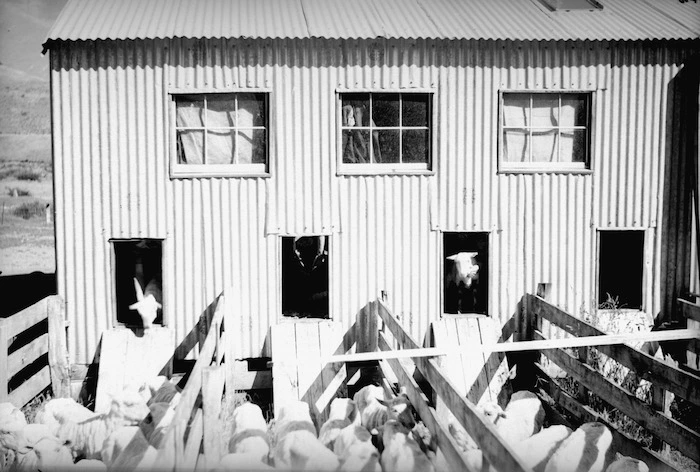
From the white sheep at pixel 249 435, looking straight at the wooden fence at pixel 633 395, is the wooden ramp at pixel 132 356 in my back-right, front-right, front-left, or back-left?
back-left

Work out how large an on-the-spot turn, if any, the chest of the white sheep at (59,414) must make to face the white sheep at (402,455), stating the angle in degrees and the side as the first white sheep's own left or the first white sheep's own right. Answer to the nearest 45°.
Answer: approximately 45° to the first white sheep's own right

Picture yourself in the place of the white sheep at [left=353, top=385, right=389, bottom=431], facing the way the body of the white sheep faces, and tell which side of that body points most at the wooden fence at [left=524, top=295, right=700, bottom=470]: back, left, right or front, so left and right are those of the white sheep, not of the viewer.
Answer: right

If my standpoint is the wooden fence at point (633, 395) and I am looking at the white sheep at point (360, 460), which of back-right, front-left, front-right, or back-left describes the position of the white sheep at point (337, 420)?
front-right

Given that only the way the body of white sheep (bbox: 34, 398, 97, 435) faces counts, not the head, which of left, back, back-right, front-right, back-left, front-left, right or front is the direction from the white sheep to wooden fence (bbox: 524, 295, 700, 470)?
front-right

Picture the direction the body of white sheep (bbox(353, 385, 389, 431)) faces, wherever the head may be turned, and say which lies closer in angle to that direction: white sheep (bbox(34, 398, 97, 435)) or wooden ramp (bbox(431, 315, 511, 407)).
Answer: the wooden ramp

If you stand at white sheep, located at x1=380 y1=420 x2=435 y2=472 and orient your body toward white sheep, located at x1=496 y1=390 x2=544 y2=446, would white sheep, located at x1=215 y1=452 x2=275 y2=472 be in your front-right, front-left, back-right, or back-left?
back-left

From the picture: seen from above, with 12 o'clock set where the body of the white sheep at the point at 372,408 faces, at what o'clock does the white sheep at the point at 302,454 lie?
the white sheep at the point at 302,454 is roughly at 7 o'clock from the white sheep at the point at 372,408.

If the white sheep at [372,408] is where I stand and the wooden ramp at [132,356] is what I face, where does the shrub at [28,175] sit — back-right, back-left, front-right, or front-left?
front-right

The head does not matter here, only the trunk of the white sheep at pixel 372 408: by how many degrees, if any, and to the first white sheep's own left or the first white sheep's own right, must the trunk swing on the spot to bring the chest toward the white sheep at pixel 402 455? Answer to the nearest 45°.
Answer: approximately 180°

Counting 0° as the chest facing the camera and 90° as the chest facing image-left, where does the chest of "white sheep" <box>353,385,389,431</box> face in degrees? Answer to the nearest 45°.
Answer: approximately 180°

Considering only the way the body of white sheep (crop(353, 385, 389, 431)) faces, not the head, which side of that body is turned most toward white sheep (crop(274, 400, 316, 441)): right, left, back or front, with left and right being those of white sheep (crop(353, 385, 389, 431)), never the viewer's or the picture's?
left

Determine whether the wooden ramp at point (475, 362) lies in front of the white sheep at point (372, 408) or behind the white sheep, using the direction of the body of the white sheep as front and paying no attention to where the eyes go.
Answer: in front

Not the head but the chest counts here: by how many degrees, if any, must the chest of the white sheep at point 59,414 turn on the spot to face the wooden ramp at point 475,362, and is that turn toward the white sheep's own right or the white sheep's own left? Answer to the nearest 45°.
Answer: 0° — it already faces it
